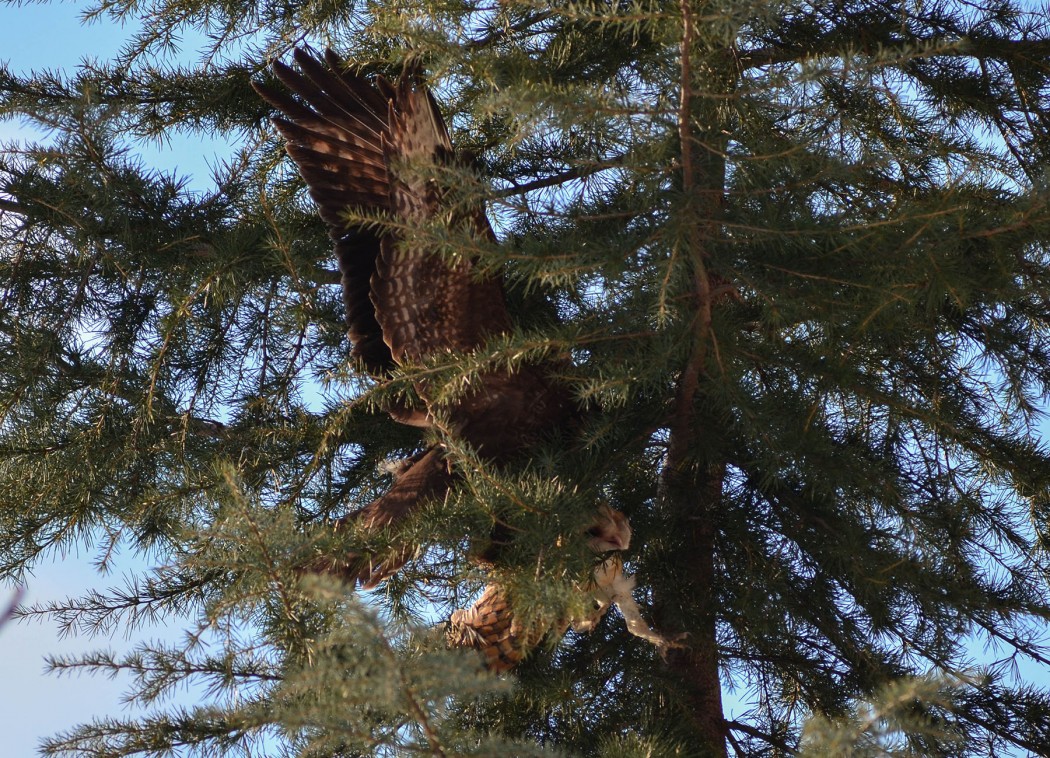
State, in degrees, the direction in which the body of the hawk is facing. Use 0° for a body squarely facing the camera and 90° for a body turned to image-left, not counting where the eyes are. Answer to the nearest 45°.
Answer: approximately 270°
